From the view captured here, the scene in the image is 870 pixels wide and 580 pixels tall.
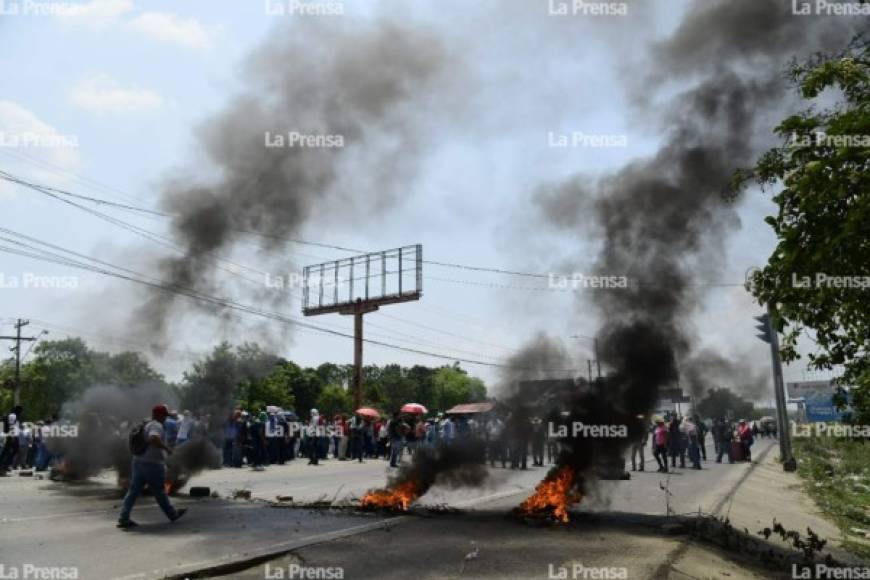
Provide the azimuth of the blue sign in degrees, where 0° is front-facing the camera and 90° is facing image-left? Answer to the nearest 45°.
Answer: approximately 0°

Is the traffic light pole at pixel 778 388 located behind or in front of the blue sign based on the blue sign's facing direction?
in front

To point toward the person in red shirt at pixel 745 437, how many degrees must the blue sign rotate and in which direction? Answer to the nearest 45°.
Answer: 0° — it already faces them
